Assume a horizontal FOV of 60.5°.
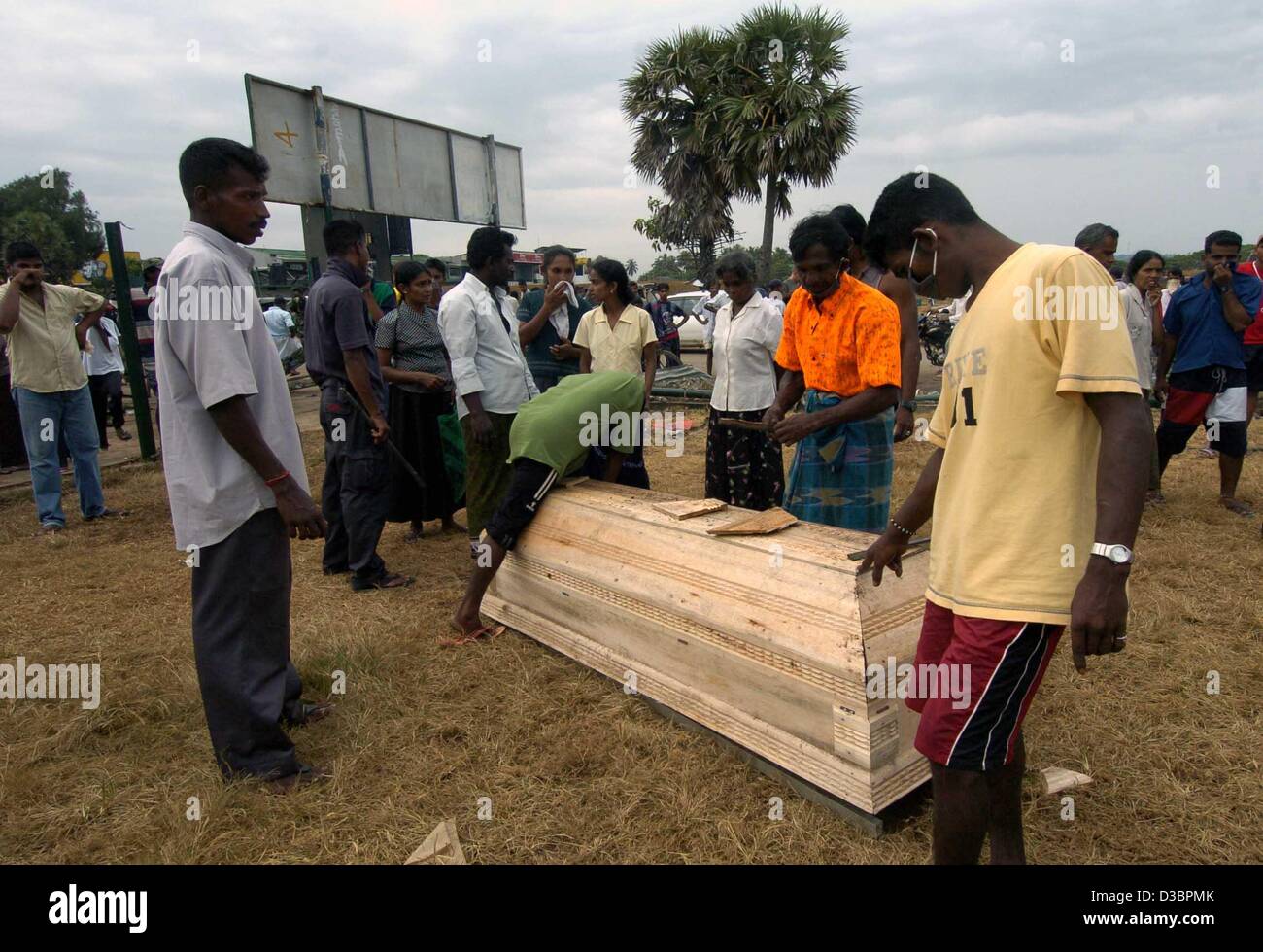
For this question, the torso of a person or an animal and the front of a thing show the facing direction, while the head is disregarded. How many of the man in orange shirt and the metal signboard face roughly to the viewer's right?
0

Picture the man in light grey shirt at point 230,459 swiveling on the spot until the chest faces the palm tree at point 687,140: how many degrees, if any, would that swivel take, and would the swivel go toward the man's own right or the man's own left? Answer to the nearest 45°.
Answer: approximately 45° to the man's own left

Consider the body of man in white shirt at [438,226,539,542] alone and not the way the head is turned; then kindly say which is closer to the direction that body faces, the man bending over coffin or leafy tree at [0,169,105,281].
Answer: the man bending over coffin

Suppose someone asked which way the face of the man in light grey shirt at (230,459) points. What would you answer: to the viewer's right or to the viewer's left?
to the viewer's right

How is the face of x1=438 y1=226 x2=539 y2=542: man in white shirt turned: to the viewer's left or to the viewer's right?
to the viewer's right

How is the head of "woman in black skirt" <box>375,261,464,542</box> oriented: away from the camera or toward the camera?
toward the camera

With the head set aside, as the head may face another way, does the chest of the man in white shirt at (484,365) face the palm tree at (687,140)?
no

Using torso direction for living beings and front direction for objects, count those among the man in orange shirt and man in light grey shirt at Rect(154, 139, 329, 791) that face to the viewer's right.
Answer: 1

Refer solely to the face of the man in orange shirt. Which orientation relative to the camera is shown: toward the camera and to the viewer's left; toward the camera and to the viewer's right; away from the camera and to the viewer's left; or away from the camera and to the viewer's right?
toward the camera and to the viewer's left

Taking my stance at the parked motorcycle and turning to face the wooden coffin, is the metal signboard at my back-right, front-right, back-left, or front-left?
front-right

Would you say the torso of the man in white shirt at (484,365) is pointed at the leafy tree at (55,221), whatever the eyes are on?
no

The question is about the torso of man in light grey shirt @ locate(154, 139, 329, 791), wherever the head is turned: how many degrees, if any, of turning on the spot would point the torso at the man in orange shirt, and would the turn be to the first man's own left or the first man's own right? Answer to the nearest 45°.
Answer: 0° — they already face them

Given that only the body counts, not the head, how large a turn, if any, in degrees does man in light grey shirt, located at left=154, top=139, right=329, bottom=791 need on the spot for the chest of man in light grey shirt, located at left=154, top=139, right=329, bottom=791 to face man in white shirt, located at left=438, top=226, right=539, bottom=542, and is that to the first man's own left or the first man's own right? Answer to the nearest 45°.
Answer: approximately 45° to the first man's own left

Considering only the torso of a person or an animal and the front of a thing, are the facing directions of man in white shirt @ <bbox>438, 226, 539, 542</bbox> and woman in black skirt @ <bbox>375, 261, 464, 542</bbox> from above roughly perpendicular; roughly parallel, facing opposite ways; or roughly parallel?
roughly parallel

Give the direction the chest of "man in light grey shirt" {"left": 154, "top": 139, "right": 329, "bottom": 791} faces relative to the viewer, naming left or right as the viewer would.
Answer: facing to the right of the viewer

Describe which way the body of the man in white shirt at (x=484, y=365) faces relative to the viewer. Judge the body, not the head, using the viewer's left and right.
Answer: facing the viewer and to the right of the viewer
